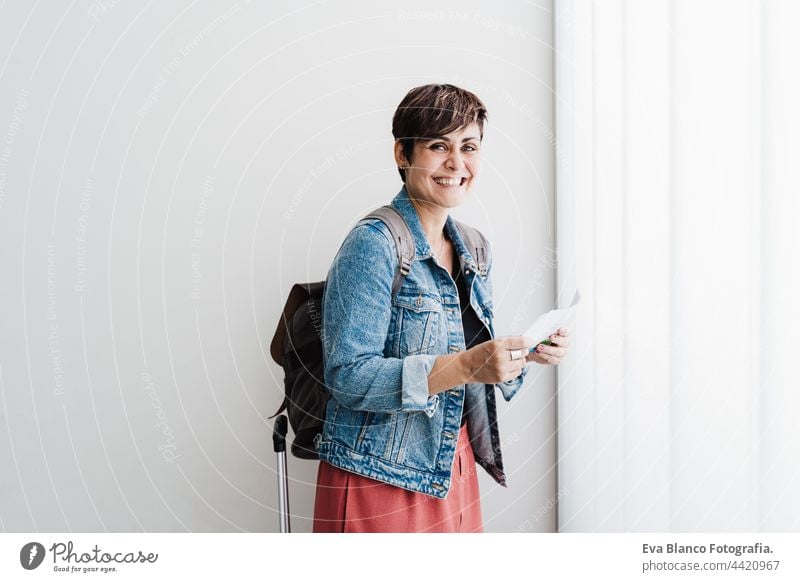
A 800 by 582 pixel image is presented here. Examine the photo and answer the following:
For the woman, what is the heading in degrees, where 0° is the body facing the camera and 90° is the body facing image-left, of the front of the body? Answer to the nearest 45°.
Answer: approximately 315°
